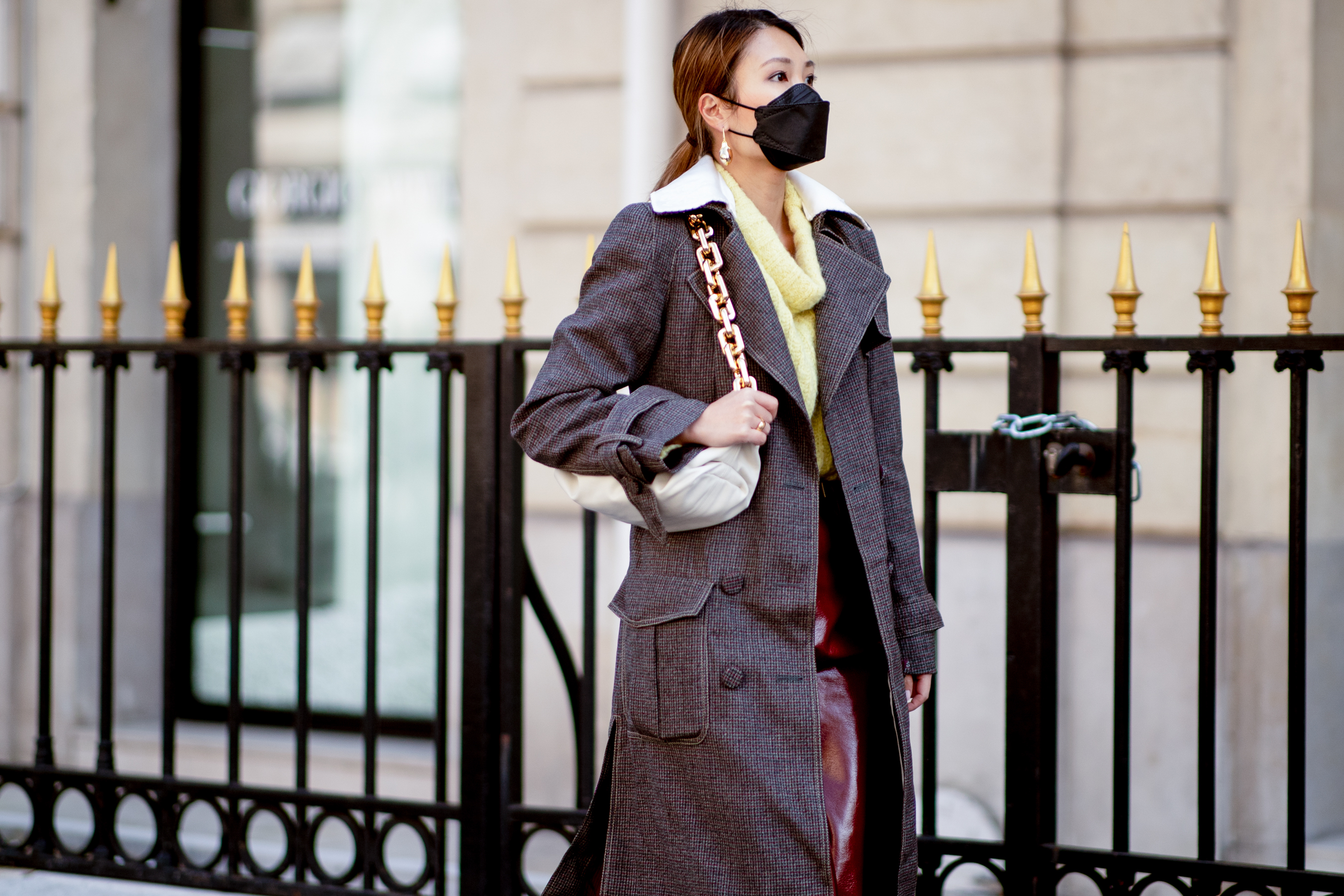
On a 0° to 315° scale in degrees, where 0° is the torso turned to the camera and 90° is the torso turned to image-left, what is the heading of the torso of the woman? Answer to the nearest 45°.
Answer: approximately 315°

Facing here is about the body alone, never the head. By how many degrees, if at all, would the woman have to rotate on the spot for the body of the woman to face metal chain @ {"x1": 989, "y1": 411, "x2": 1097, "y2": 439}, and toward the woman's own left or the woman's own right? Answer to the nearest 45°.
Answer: approximately 90° to the woman's own left

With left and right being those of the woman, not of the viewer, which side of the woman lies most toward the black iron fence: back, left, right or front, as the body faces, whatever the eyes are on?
back
